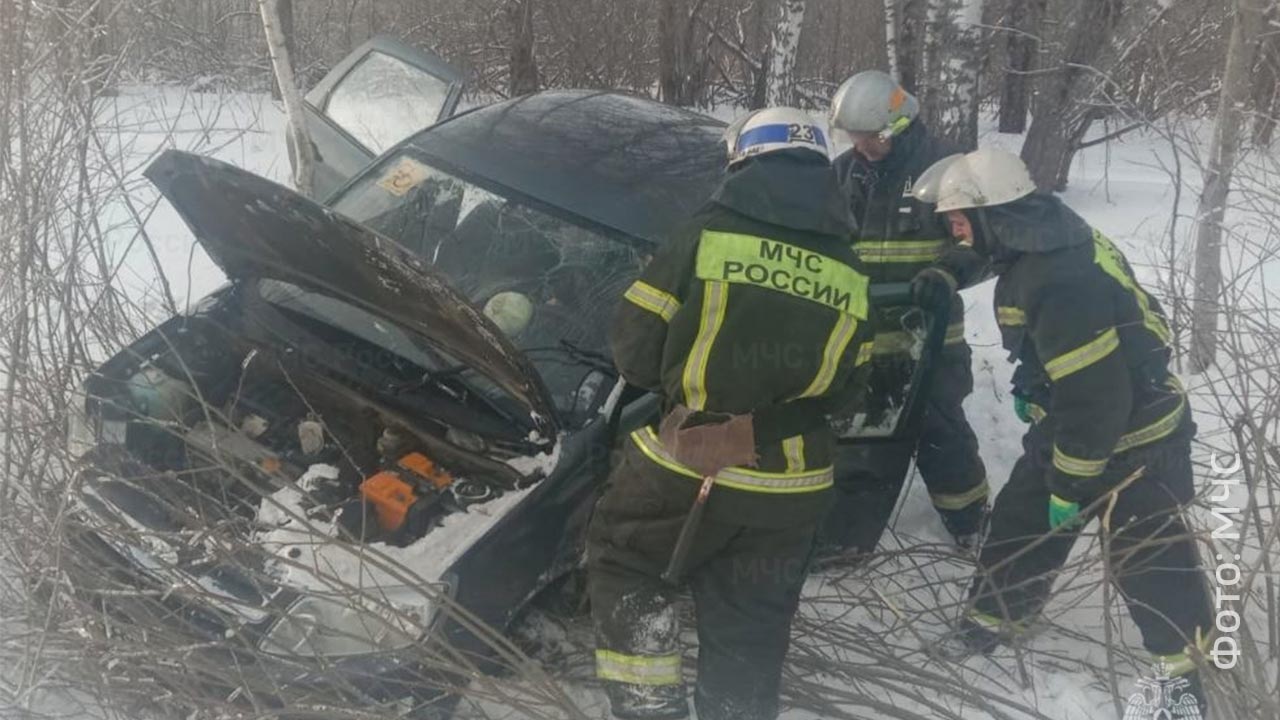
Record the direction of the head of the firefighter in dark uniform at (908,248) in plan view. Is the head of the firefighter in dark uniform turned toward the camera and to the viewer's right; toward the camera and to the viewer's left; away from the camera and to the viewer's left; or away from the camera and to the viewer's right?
toward the camera and to the viewer's left

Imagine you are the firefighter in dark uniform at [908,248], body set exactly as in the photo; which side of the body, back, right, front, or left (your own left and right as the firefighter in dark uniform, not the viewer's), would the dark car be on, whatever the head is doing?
front

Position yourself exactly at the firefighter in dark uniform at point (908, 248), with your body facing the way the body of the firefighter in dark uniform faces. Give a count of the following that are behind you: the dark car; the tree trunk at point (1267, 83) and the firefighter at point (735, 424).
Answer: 1

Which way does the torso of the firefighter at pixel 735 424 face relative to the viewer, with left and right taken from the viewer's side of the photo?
facing away from the viewer

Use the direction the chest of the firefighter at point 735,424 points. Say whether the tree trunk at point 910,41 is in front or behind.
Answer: in front

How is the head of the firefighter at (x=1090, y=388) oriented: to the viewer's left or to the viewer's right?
to the viewer's left

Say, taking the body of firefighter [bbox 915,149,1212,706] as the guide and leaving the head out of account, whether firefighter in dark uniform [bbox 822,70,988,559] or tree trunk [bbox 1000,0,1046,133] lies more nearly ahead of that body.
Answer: the firefighter in dark uniform

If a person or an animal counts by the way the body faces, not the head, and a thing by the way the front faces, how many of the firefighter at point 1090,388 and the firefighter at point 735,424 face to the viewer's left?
1

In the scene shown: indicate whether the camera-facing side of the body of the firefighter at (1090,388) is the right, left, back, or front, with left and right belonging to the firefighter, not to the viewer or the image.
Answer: left

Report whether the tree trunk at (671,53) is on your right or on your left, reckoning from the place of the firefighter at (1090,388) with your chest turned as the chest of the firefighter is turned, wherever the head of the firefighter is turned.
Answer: on your right

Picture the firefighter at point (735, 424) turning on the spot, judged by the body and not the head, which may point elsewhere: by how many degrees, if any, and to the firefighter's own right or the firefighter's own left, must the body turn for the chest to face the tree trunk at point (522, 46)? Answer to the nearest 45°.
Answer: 0° — they already face it

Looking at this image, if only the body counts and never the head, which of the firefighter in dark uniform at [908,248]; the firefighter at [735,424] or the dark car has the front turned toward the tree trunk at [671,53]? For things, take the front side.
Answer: the firefighter

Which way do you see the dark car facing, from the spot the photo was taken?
facing the viewer and to the left of the viewer

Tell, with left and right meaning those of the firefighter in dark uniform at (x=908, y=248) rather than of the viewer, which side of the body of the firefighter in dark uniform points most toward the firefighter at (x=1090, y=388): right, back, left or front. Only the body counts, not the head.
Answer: left

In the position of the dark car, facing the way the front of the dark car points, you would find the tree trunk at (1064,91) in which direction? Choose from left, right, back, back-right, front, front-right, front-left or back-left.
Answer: back
